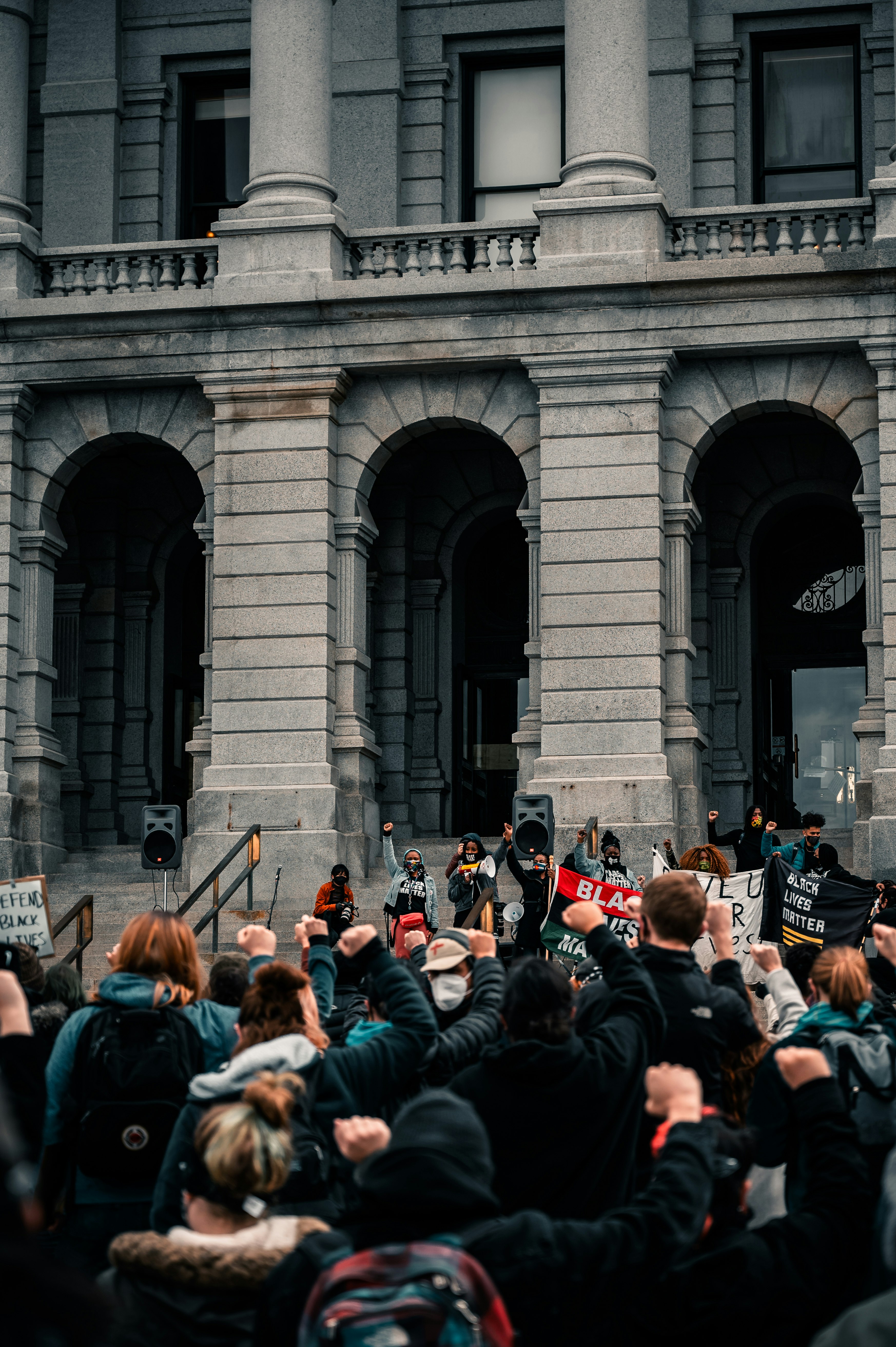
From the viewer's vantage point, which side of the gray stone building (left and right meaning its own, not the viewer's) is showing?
front

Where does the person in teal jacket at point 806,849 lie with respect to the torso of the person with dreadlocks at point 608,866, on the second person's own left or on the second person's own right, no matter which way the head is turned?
on the second person's own left

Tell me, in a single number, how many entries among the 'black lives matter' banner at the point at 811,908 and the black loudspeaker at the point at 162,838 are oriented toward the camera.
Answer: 2

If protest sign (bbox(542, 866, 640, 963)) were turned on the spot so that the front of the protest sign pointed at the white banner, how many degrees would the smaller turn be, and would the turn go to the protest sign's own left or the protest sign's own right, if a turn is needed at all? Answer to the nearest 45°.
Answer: approximately 135° to the protest sign's own left

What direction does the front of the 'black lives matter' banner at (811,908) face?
toward the camera

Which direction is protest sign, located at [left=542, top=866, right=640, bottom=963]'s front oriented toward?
toward the camera

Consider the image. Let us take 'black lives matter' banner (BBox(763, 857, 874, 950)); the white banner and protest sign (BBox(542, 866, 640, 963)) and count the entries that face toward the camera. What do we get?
3

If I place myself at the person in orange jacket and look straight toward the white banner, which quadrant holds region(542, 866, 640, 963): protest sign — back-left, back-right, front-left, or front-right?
front-right

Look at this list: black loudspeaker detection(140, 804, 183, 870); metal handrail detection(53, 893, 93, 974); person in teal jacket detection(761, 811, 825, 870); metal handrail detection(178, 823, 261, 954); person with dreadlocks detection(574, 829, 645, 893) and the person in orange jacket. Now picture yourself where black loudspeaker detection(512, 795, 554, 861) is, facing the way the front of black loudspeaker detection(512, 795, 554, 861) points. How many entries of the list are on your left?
2

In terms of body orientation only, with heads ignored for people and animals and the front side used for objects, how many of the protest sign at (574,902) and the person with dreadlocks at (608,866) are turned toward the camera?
2

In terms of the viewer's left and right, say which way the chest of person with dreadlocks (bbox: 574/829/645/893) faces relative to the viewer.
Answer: facing the viewer

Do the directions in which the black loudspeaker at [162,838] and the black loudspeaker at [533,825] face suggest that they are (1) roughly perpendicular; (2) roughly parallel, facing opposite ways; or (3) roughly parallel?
roughly parallel

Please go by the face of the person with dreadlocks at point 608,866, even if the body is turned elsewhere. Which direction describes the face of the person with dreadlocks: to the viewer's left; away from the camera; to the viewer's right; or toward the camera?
toward the camera
